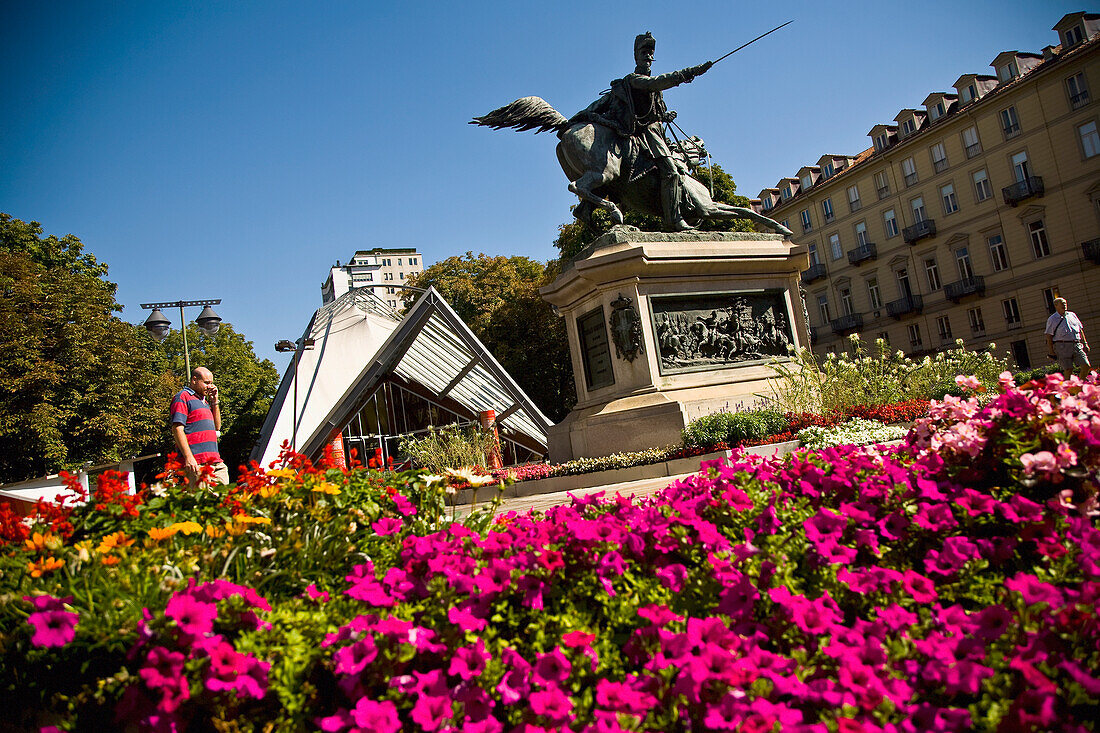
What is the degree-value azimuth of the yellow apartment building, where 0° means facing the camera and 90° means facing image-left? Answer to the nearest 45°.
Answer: approximately 45°

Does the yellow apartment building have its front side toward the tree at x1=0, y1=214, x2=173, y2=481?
yes

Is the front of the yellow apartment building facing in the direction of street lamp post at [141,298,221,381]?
yes

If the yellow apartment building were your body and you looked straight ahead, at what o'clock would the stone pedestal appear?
The stone pedestal is roughly at 11 o'clock from the yellow apartment building.

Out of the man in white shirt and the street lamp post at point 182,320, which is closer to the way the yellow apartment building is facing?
the street lamp post
